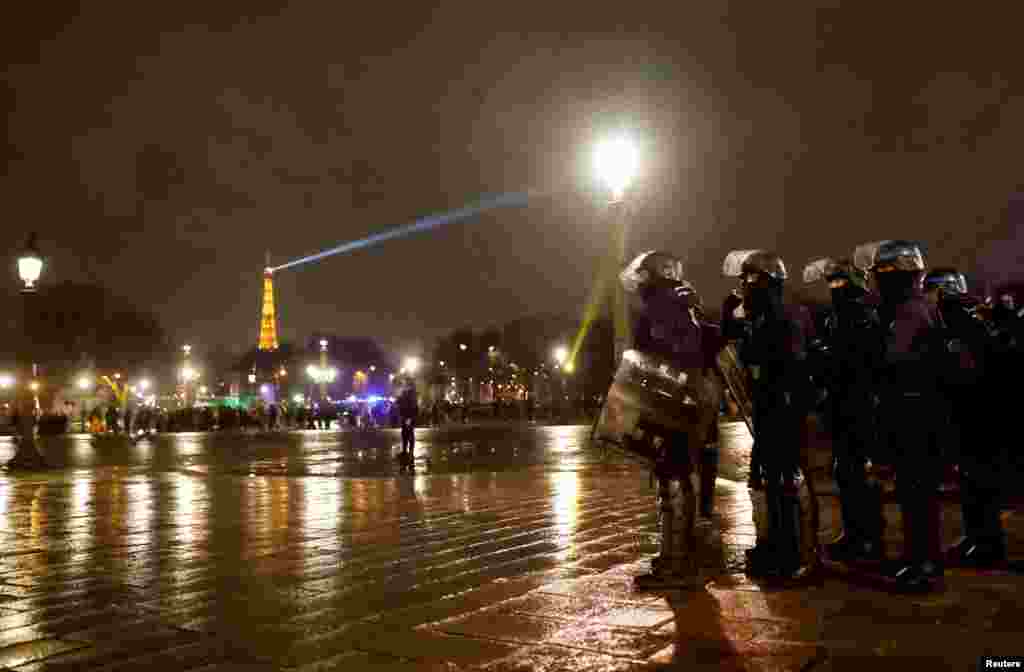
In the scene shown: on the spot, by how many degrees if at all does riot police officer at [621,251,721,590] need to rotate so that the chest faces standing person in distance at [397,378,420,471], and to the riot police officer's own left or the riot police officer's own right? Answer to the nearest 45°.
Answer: approximately 90° to the riot police officer's own right

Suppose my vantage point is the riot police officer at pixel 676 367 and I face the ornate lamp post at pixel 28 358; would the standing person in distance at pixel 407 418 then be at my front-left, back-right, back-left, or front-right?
front-right

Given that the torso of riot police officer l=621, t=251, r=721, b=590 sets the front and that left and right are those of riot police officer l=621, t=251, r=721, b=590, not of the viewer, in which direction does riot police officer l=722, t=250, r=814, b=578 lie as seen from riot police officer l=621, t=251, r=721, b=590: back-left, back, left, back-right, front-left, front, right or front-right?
back

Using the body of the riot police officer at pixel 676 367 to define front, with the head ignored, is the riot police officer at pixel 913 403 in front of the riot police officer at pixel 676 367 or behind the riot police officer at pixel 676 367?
behind

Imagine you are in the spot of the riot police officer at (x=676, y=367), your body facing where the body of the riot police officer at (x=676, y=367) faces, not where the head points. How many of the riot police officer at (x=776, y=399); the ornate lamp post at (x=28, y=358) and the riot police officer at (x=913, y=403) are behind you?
2

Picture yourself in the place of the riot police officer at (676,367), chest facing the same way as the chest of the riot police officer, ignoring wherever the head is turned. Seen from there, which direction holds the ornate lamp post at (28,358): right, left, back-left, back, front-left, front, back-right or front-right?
front-right

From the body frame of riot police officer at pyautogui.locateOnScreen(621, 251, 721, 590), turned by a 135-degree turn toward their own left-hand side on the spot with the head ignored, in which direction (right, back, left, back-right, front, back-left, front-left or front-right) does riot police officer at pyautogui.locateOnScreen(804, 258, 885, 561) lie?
left

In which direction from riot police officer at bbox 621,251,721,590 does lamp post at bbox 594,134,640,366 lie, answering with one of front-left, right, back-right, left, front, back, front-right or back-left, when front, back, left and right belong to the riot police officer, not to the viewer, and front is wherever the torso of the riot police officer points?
right

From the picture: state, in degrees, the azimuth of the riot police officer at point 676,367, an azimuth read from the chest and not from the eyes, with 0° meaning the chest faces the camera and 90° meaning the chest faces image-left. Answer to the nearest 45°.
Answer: approximately 90°
